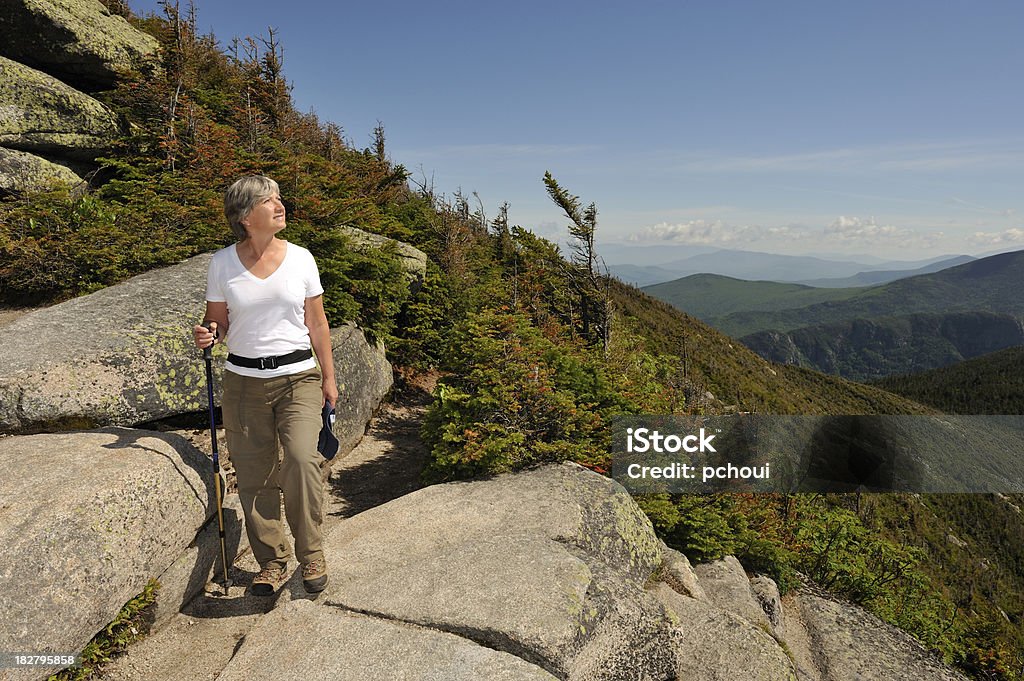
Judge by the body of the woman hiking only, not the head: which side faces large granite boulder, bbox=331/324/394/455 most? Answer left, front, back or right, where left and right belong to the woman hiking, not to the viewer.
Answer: back

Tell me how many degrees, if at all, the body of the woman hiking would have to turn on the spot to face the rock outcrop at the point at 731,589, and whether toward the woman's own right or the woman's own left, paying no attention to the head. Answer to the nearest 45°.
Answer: approximately 90° to the woman's own left

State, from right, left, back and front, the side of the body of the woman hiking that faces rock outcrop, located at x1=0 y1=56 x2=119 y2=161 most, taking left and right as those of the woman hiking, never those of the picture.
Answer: back

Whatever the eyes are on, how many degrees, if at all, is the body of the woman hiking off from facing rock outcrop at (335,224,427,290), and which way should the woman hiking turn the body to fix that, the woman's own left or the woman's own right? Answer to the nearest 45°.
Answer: approximately 180°

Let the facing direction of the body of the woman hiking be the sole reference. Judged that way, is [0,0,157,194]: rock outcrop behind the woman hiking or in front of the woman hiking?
behind

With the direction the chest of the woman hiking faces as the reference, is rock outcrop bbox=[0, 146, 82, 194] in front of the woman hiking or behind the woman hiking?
behind

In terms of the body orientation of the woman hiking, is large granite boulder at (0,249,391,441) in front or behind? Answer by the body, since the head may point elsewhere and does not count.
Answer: behind

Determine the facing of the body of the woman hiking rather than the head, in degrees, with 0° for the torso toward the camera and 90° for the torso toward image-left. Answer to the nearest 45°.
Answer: approximately 0°
